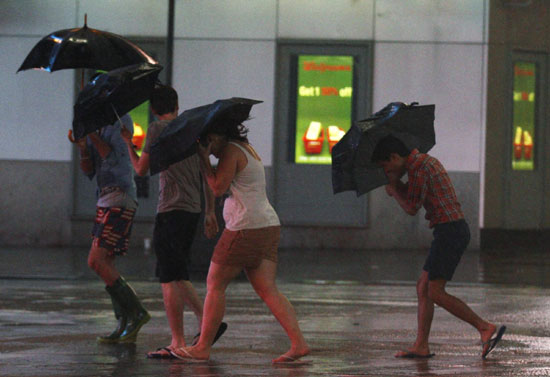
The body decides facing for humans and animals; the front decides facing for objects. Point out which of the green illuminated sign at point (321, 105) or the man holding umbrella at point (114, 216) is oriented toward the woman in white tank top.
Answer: the green illuminated sign

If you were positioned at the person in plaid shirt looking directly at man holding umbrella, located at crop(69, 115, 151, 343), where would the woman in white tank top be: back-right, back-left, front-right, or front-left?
front-left

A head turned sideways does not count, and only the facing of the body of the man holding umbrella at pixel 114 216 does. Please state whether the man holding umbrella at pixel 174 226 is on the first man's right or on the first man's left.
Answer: on the first man's left

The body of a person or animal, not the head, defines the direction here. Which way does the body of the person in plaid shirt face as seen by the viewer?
to the viewer's left

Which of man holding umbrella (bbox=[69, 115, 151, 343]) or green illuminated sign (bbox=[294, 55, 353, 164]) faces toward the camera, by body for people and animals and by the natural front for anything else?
the green illuminated sign

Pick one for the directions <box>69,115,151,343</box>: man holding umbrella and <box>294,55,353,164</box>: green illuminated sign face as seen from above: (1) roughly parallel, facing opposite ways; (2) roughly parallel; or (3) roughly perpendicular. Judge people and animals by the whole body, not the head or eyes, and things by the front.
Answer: roughly perpendicular

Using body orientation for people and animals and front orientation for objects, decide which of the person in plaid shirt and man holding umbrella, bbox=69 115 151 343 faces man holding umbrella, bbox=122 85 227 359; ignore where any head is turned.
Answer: the person in plaid shirt

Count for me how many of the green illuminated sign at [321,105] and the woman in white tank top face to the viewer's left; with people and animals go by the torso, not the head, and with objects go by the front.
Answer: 1

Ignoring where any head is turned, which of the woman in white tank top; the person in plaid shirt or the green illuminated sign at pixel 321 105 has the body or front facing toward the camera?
the green illuminated sign

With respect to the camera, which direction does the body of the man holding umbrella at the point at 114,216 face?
to the viewer's left

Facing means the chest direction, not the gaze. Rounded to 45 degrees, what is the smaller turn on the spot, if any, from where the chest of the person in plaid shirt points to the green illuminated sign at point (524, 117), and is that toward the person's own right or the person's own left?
approximately 90° to the person's own right

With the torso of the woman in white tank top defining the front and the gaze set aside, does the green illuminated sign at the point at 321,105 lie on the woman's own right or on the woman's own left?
on the woman's own right

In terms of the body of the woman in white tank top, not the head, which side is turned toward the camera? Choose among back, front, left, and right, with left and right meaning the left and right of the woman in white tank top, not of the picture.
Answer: left

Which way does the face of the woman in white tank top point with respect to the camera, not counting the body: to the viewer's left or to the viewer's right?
to the viewer's left

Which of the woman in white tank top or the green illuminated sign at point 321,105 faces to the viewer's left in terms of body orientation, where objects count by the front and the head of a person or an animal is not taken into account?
the woman in white tank top

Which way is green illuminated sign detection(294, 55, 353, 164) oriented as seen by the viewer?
toward the camera

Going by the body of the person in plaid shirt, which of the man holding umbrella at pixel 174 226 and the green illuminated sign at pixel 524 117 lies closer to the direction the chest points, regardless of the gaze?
the man holding umbrella

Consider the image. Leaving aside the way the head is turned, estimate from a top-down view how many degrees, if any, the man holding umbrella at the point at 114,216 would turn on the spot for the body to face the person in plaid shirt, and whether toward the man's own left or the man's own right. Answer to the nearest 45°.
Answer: approximately 135° to the man's own left

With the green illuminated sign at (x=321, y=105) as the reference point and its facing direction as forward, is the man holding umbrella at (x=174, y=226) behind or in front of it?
in front
